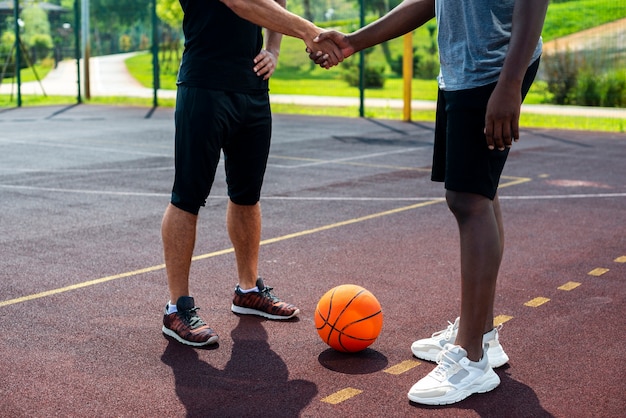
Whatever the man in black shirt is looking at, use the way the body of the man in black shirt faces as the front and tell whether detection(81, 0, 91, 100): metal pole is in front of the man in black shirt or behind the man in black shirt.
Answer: behind

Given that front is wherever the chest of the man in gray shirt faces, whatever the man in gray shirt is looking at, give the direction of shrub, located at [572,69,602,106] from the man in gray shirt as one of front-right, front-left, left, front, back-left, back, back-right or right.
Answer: right

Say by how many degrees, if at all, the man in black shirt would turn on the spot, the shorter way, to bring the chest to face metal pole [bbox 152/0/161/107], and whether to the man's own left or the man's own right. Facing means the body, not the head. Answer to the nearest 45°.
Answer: approximately 135° to the man's own left

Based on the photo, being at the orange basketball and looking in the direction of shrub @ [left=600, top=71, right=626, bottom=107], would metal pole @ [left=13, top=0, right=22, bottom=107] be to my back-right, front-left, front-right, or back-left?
front-left

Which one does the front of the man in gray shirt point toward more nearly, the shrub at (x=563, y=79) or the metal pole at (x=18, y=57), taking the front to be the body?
the metal pole

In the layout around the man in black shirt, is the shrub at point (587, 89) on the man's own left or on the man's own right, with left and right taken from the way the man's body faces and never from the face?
on the man's own left

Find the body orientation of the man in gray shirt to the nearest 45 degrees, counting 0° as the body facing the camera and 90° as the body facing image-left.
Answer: approximately 90°

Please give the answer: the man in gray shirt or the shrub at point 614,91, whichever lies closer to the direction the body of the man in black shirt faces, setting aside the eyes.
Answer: the man in gray shirt

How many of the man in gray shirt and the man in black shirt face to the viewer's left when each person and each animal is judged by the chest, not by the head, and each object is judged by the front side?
1

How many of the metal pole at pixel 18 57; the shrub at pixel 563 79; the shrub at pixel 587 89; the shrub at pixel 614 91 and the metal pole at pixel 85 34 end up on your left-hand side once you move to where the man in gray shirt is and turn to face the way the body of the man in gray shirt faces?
0

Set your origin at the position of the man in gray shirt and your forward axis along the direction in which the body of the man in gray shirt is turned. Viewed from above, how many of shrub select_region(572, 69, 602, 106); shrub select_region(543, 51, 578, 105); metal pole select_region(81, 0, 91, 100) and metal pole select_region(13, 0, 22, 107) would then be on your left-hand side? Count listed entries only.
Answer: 0

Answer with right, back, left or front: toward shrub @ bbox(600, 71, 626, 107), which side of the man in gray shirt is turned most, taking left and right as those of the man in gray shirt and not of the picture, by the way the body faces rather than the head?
right

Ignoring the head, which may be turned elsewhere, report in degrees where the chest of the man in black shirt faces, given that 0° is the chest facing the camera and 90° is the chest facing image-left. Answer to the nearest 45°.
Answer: approximately 315°

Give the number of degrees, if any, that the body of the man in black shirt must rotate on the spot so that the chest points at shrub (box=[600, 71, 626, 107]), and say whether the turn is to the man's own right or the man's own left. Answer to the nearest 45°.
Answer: approximately 90° to the man's own left

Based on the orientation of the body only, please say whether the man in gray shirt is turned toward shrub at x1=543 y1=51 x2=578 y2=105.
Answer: no

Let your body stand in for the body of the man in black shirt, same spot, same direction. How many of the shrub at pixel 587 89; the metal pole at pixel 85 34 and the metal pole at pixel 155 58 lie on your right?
0

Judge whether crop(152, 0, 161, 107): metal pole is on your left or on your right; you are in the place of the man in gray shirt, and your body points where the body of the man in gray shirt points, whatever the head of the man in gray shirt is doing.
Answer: on your right

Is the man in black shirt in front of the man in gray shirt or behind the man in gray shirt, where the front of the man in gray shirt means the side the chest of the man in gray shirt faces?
in front
